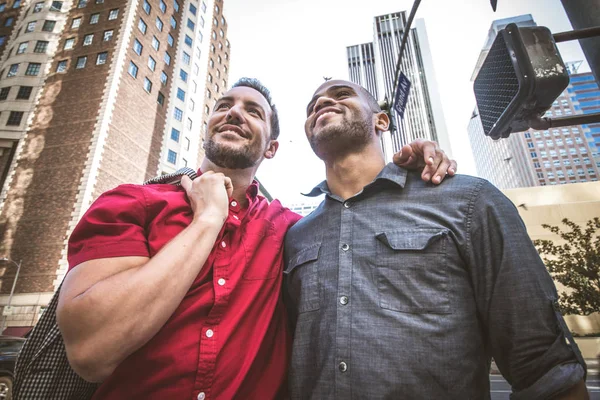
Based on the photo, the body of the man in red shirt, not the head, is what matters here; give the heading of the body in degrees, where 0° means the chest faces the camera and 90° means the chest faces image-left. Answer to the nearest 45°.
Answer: approximately 0°

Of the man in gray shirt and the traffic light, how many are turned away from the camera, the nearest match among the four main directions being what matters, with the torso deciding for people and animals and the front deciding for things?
0

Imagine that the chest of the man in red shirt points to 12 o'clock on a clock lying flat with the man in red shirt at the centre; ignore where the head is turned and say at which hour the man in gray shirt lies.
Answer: The man in gray shirt is roughly at 9 o'clock from the man in red shirt.

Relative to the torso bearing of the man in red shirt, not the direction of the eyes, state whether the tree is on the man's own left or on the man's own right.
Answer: on the man's own left

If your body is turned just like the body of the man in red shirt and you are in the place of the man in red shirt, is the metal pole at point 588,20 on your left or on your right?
on your left

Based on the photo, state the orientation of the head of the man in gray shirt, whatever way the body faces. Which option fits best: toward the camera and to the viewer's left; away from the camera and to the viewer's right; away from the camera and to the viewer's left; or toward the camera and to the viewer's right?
toward the camera and to the viewer's left

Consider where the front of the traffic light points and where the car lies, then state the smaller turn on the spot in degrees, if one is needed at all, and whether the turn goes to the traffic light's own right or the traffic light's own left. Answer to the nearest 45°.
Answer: approximately 45° to the traffic light's own right

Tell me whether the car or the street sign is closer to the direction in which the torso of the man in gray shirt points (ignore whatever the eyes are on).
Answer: the car
